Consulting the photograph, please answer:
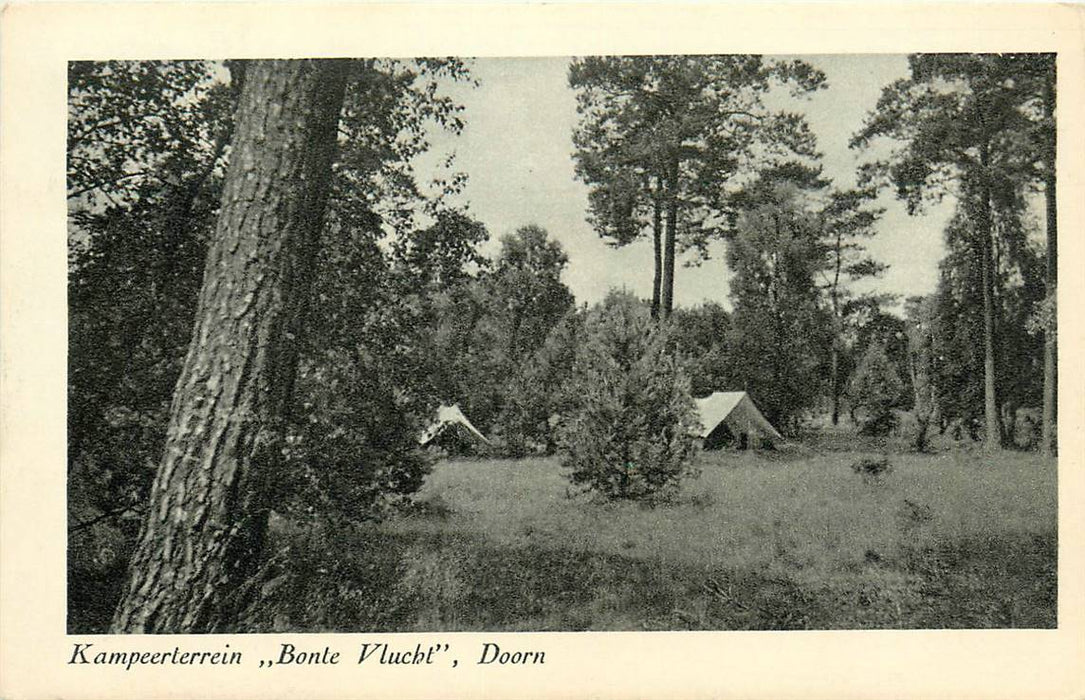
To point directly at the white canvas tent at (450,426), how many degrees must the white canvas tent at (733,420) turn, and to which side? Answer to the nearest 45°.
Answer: approximately 90° to its right
